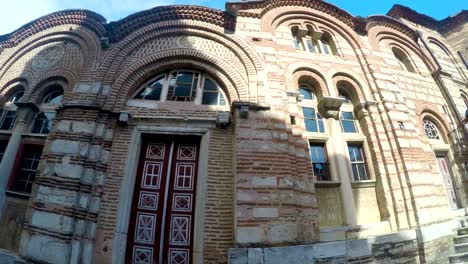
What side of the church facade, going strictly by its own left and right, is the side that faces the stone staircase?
left

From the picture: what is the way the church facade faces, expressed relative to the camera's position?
facing the viewer
